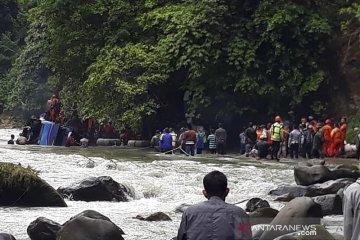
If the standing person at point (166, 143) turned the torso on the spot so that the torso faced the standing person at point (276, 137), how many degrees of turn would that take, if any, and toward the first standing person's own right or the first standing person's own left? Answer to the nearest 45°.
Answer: approximately 135° to the first standing person's own right

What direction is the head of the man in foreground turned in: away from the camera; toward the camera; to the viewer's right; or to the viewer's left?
away from the camera

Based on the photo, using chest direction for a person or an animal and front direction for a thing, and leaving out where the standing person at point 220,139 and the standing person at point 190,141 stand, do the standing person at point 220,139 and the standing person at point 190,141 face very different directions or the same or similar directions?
same or similar directions

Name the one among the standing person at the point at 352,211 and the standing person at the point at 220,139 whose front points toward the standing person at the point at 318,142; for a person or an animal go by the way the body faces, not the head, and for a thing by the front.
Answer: the standing person at the point at 352,211

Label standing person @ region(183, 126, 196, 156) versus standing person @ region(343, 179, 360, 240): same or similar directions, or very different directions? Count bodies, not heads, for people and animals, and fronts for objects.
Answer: same or similar directions

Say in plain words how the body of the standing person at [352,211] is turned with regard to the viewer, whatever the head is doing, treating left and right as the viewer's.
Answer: facing away from the viewer

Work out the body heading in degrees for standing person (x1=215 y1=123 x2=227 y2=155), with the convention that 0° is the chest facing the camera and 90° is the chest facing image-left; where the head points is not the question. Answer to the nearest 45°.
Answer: approximately 180°

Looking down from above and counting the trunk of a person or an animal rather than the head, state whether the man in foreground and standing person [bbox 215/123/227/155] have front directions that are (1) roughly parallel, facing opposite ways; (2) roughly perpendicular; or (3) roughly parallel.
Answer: roughly parallel

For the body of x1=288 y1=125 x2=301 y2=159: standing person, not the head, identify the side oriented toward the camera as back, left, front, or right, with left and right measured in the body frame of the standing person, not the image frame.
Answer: back

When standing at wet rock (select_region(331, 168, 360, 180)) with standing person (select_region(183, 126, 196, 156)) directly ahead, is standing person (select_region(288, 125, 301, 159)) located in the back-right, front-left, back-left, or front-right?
front-right

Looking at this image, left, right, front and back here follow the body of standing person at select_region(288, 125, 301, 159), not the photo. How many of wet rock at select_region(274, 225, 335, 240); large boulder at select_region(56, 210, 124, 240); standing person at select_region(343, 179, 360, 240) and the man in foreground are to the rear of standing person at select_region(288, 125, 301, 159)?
4

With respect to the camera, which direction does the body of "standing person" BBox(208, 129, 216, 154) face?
away from the camera

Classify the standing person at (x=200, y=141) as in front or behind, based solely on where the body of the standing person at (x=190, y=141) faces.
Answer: in front

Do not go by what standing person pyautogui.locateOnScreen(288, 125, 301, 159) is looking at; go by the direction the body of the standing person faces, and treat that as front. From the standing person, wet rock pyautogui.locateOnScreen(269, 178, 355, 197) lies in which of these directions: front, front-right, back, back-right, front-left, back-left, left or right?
back
